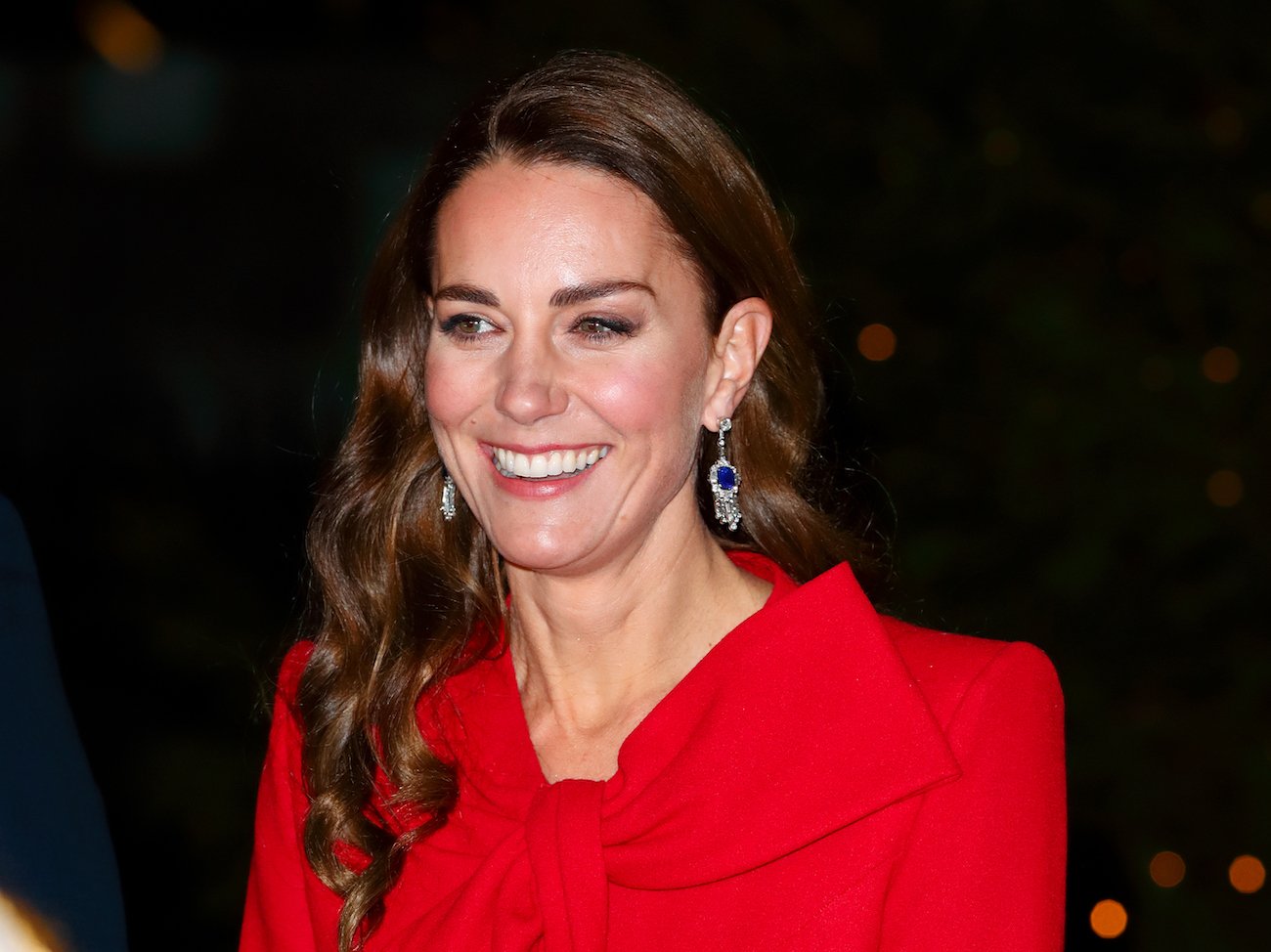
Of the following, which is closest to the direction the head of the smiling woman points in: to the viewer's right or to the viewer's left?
to the viewer's left

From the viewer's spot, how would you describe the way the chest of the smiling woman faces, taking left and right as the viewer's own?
facing the viewer and to the left of the viewer
